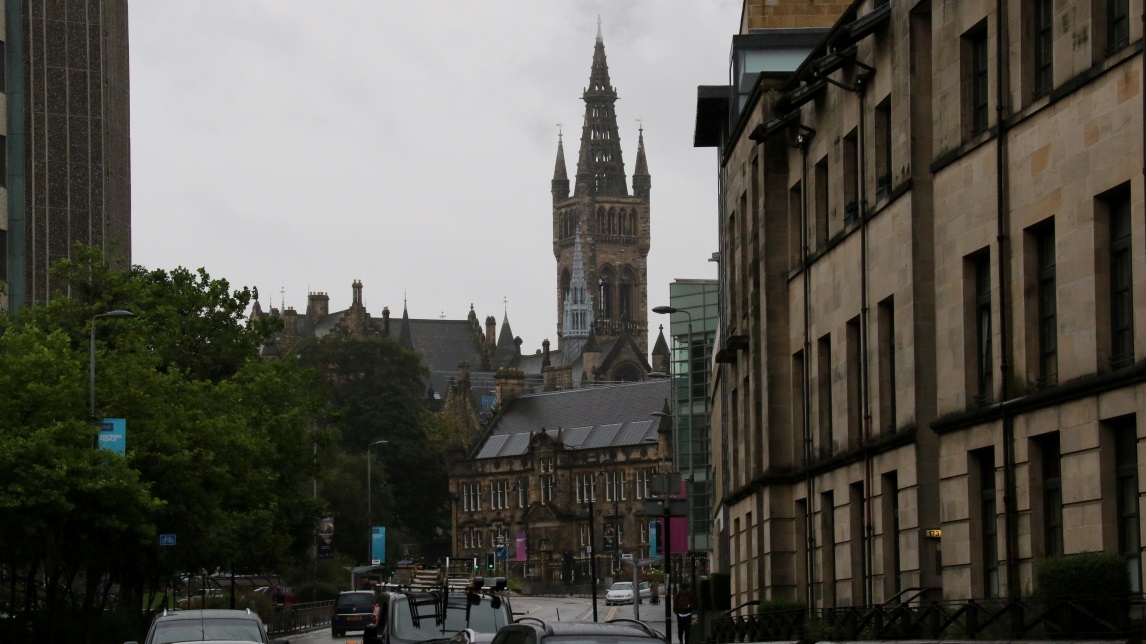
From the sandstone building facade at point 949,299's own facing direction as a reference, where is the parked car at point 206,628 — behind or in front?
in front

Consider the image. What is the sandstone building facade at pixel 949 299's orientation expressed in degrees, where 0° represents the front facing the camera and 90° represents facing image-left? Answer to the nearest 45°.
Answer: approximately 45°

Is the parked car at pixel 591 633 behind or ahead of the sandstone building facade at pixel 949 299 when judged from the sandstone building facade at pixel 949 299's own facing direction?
ahead
